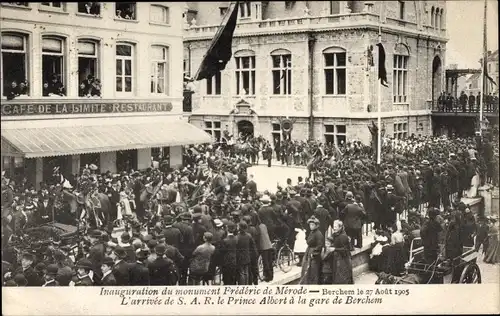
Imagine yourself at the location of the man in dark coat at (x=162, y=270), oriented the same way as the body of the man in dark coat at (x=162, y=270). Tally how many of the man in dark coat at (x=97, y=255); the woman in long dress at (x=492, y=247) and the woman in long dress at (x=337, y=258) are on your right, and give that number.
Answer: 2

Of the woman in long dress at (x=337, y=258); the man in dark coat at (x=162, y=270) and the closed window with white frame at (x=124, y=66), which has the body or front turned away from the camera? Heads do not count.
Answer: the man in dark coat

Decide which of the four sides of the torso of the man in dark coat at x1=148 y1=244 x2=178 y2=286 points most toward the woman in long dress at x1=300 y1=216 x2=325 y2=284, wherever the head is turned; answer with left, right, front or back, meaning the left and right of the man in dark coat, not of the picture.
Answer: right

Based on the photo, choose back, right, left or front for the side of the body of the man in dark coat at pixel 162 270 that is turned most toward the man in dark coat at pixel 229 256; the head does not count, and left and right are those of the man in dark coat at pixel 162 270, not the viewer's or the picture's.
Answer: right

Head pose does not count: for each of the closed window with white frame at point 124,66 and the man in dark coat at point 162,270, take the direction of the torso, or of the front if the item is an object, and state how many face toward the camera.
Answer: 1

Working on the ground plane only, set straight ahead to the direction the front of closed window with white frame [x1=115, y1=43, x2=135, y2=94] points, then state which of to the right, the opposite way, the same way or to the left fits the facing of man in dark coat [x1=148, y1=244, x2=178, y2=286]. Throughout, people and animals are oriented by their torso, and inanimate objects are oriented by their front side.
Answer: the opposite way

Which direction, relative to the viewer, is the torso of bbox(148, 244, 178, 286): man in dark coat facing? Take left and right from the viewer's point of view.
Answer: facing away from the viewer
